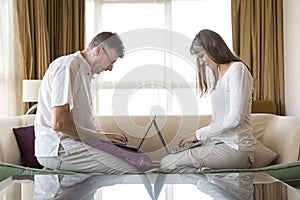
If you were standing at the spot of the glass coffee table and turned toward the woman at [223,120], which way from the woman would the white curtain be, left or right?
left

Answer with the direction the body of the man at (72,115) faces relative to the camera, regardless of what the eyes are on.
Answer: to the viewer's right

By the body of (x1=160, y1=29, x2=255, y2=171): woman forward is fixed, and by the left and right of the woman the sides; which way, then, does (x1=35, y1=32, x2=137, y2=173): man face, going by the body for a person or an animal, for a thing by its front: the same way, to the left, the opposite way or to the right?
the opposite way

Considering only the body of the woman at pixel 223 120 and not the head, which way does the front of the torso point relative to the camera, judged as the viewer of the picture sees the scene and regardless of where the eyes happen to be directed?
to the viewer's left

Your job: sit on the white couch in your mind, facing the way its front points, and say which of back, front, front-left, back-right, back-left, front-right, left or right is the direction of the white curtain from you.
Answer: back-right

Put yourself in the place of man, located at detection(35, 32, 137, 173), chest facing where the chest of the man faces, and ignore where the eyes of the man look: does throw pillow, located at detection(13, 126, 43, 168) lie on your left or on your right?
on your left

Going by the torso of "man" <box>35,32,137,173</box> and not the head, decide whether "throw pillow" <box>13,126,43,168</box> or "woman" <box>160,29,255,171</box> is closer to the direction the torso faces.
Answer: the woman

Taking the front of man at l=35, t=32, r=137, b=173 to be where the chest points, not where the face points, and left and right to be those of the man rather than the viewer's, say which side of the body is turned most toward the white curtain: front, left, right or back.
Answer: left

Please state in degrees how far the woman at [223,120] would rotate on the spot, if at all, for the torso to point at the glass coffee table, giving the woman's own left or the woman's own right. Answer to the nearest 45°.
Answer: approximately 90° to the woman's own left

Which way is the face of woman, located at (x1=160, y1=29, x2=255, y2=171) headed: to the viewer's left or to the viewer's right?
to the viewer's left

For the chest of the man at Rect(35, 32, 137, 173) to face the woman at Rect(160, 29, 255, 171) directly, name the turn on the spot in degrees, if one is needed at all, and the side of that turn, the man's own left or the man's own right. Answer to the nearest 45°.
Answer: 0° — they already face them
